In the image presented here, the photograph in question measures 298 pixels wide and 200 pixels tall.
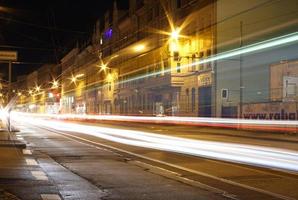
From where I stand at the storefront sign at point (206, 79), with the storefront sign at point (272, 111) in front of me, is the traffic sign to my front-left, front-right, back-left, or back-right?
front-right

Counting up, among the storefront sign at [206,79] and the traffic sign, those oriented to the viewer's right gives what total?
0

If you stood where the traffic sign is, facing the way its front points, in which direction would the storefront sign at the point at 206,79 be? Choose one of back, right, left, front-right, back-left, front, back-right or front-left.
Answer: back-left

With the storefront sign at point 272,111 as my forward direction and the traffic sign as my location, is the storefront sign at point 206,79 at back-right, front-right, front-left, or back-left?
front-left

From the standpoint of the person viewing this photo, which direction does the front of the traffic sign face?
facing the viewer

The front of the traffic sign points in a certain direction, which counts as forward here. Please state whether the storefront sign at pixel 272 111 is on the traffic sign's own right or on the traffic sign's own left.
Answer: on the traffic sign's own left

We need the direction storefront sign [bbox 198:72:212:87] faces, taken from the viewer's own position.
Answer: facing the viewer and to the left of the viewer

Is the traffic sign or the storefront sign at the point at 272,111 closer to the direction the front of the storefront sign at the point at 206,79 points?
the traffic sign
